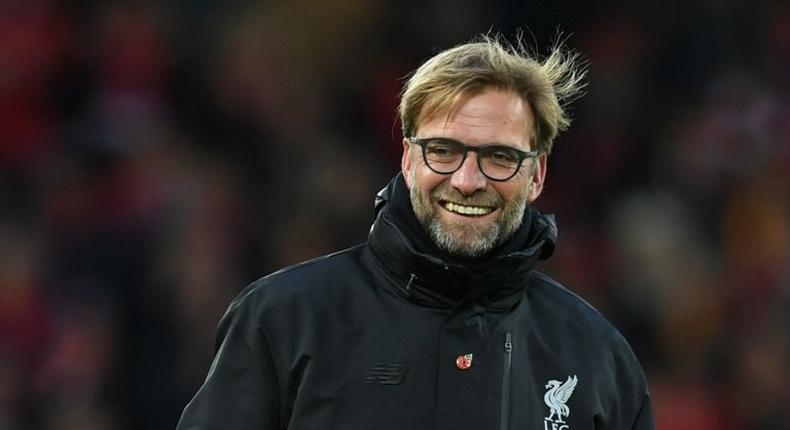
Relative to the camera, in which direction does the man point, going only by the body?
toward the camera

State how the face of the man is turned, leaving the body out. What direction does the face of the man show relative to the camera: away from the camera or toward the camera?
toward the camera
